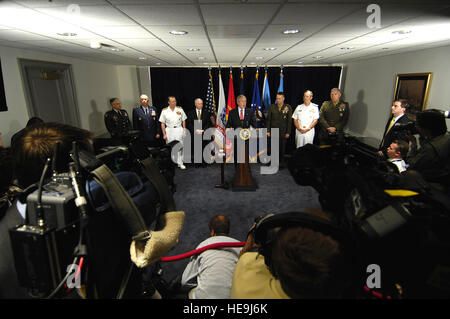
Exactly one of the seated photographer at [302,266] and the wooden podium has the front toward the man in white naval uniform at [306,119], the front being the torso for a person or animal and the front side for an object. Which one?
the seated photographer

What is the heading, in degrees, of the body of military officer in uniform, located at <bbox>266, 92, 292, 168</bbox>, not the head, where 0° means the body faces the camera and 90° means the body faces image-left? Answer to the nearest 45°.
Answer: approximately 0°

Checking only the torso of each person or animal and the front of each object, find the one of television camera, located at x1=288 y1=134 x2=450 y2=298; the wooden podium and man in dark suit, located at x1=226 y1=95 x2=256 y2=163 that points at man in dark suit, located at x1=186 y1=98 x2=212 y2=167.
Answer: the television camera

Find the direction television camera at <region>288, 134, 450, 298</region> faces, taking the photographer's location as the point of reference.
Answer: facing away from the viewer and to the left of the viewer

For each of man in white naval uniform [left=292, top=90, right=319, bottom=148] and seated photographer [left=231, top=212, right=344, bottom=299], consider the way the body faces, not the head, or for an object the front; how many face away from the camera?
1

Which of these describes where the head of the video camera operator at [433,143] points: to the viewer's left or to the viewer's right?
to the viewer's left

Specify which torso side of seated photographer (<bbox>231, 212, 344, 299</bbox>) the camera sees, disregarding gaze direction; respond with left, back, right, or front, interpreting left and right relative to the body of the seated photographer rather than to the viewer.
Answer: back

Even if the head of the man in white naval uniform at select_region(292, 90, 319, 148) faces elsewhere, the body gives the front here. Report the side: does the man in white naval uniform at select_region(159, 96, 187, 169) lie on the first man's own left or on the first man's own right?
on the first man's own right
